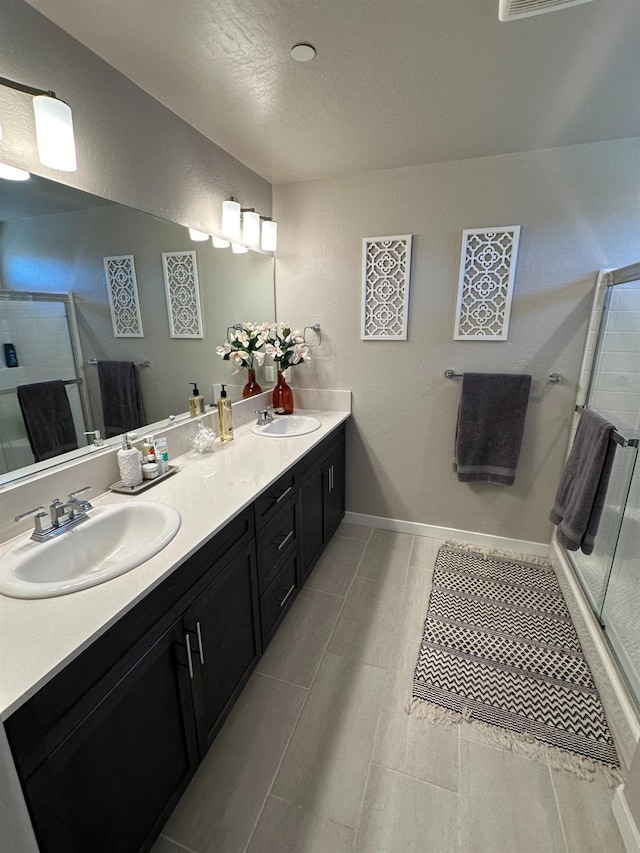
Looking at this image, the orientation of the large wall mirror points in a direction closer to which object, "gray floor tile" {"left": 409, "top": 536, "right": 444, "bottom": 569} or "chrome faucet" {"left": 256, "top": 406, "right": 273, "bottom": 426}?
the gray floor tile

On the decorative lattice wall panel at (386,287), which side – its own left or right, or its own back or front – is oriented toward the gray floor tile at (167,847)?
front

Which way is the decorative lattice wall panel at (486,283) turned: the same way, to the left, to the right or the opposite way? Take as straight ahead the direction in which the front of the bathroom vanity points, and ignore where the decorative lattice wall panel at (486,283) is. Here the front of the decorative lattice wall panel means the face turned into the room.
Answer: to the right

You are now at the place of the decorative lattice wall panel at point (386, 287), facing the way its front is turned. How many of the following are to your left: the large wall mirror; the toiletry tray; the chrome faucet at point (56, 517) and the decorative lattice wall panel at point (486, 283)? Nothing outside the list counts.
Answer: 1

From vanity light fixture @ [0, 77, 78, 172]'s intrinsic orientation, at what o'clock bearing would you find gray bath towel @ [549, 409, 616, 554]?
The gray bath towel is roughly at 11 o'clock from the vanity light fixture.

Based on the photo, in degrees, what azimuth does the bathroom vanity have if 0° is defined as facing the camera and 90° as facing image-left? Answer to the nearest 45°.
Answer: approximately 315°

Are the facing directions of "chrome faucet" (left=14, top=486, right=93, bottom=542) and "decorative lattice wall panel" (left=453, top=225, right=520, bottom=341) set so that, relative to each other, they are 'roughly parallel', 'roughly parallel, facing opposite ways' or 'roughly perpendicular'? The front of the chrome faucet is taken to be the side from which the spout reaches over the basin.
roughly perpendicular

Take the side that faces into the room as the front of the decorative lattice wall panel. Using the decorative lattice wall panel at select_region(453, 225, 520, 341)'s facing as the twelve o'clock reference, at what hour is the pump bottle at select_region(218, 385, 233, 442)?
The pump bottle is roughly at 2 o'clock from the decorative lattice wall panel.

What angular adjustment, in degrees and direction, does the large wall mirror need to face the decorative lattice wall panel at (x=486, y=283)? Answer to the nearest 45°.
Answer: approximately 45° to its left

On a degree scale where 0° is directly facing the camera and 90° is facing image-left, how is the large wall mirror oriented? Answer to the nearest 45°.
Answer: approximately 315°

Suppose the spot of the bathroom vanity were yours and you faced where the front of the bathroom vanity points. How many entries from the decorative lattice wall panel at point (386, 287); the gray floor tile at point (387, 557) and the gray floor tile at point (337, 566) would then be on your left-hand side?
3

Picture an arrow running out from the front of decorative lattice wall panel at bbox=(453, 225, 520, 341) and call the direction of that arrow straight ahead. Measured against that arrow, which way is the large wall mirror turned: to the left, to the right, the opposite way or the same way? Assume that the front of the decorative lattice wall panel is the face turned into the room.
to the left

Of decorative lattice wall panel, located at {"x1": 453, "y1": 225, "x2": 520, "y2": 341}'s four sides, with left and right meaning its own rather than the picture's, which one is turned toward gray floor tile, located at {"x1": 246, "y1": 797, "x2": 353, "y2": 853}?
front
